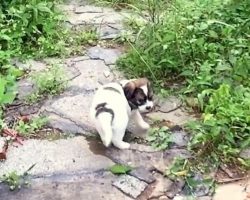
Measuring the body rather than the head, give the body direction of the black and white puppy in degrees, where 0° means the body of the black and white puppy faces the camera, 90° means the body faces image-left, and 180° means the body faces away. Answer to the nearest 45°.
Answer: approximately 225°

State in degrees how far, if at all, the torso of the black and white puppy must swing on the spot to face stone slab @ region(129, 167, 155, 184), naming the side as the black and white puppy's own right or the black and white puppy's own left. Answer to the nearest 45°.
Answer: approximately 90° to the black and white puppy's own right

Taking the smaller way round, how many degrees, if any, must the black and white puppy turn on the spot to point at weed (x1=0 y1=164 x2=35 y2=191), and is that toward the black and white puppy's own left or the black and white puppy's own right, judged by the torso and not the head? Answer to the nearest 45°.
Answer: approximately 180°

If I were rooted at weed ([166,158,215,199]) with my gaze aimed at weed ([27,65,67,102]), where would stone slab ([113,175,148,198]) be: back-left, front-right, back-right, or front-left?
front-left

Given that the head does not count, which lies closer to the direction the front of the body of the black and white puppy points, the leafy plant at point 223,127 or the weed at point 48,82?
the leafy plant

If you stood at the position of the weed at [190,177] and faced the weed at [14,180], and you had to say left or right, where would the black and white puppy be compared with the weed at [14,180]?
right

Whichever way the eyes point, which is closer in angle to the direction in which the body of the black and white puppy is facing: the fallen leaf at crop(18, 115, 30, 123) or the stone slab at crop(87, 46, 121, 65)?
the stone slab

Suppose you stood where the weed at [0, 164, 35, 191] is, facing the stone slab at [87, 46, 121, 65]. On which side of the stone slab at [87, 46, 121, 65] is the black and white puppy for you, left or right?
right

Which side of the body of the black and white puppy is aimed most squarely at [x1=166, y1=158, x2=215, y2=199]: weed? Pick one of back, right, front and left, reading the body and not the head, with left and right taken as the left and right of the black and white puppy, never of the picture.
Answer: right

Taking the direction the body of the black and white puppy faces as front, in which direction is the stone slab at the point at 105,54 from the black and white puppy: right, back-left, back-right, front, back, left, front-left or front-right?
front-left

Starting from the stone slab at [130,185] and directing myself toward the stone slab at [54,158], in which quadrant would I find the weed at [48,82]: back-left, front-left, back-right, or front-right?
front-right

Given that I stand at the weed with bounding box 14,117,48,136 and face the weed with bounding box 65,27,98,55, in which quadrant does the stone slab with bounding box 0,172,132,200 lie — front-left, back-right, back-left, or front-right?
back-right
